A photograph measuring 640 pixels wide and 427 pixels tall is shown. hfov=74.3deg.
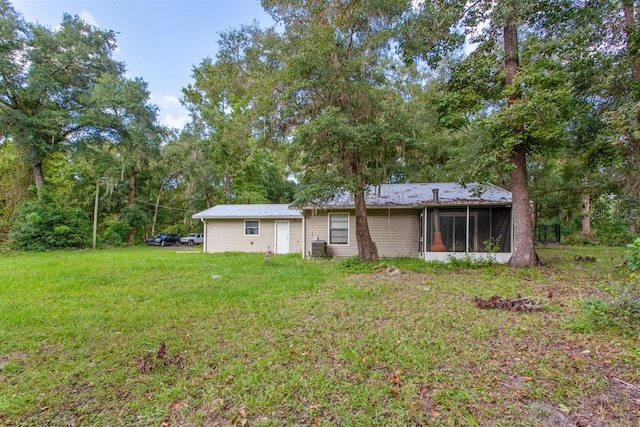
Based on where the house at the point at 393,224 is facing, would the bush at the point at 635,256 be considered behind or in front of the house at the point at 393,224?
behind
